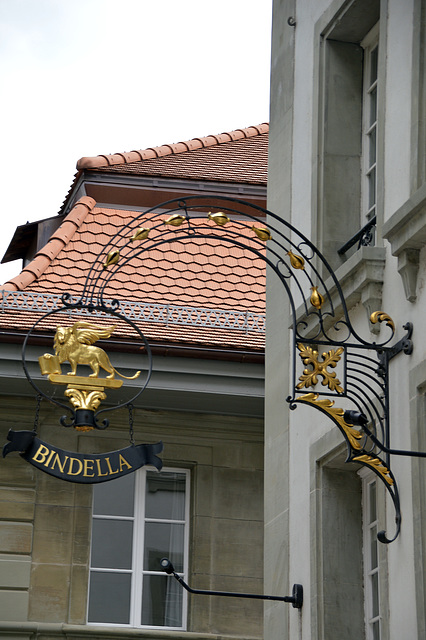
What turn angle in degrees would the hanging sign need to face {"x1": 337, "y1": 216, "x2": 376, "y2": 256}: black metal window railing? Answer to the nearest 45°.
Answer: approximately 90° to its left

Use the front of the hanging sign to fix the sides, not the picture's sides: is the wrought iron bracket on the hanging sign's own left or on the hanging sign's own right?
on the hanging sign's own left

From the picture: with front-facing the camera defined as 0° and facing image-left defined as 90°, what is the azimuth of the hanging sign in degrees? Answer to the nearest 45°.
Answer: approximately 0°
